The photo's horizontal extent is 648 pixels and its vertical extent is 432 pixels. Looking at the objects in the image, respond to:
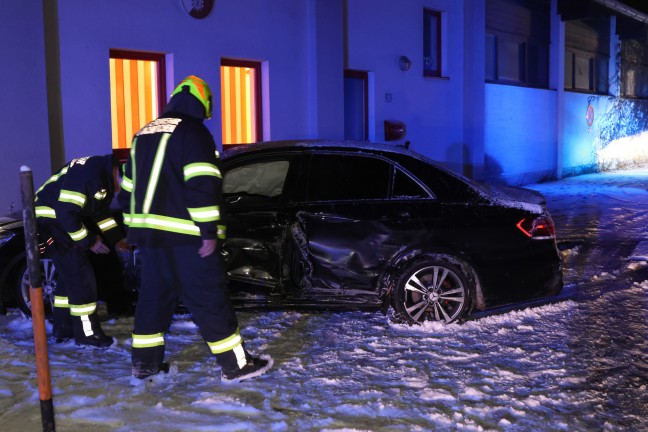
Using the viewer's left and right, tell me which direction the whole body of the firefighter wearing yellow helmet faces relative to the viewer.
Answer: facing away from the viewer and to the right of the viewer

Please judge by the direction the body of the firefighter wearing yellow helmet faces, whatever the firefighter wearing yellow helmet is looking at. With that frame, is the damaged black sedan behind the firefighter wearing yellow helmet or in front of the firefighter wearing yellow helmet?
in front

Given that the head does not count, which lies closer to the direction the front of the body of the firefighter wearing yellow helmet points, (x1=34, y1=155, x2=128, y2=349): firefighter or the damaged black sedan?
the damaged black sedan

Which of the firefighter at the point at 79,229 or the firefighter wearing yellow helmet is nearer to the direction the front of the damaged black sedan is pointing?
the firefighter

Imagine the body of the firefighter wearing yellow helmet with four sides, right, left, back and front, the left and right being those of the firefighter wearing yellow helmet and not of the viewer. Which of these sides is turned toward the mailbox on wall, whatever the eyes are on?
front

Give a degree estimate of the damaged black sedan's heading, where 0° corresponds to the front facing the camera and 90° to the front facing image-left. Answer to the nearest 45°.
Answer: approximately 90°

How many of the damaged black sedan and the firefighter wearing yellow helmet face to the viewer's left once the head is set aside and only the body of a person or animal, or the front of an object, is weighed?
1

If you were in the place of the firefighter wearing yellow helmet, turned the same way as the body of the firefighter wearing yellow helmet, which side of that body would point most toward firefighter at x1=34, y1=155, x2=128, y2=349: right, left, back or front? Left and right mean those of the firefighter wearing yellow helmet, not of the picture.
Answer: left

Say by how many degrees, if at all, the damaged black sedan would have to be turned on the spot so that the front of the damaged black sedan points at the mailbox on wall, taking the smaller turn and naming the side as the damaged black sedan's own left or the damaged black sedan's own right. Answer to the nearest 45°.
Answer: approximately 90° to the damaged black sedan's own right

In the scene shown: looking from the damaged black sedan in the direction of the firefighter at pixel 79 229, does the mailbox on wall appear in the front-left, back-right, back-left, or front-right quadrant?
back-right

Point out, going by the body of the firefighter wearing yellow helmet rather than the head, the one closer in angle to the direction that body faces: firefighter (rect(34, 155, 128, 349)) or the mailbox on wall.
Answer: the mailbox on wall
